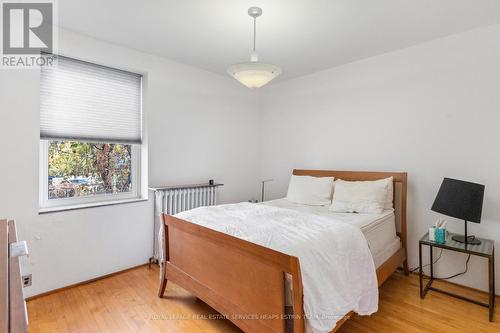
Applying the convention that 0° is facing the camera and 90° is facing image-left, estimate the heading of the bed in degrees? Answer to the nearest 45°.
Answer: approximately 45°

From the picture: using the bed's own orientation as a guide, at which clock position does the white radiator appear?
The white radiator is roughly at 3 o'clock from the bed.

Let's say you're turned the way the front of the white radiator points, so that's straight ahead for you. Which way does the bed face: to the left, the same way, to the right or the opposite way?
to the right
